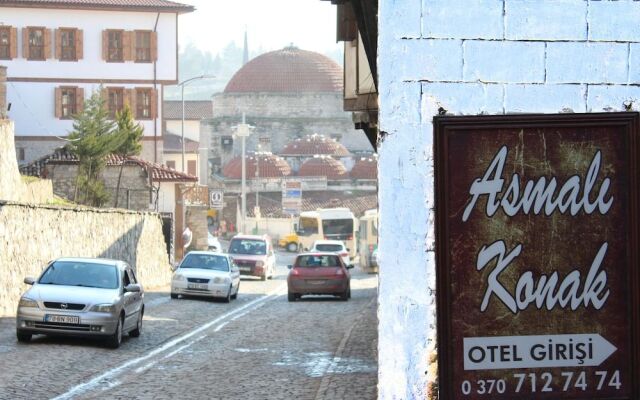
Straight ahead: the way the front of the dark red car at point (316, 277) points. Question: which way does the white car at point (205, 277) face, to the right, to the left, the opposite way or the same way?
the opposite way

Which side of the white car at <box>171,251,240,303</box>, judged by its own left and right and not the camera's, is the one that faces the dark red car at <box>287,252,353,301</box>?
left

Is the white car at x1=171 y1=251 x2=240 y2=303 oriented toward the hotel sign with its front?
yes

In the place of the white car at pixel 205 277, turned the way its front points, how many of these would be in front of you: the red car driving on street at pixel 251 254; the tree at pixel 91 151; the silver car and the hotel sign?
2

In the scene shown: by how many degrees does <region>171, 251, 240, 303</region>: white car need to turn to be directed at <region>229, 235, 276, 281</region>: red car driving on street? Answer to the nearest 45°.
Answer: approximately 180°

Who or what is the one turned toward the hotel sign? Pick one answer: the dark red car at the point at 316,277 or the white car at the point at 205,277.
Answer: the white car

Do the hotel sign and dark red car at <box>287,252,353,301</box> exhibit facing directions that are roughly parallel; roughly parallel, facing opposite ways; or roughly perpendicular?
roughly parallel, facing opposite ways

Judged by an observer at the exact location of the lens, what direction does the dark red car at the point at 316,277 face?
facing away from the viewer

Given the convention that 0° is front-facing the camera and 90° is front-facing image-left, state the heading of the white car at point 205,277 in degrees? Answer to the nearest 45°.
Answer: approximately 0°

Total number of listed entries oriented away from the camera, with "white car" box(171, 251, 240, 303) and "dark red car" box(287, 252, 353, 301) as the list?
1

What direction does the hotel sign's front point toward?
toward the camera

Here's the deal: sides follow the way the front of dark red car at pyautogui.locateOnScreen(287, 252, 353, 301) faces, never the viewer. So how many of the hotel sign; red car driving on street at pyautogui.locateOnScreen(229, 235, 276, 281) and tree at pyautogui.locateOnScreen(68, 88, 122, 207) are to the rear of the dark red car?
1
